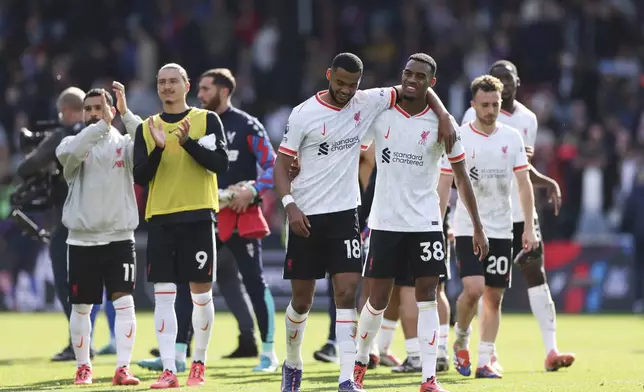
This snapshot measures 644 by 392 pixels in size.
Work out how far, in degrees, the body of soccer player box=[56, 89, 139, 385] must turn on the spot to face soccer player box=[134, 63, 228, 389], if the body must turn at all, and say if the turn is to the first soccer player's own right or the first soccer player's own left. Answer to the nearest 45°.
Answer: approximately 45° to the first soccer player's own left

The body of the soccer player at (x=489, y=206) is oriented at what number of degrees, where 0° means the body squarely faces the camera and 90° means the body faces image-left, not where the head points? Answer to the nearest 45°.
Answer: approximately 0°

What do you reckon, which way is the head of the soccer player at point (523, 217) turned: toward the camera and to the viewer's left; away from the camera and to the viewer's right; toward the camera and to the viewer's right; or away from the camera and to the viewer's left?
toward the camera and to the viewer's left

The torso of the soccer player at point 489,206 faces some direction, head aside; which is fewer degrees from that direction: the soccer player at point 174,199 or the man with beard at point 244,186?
the soccer player

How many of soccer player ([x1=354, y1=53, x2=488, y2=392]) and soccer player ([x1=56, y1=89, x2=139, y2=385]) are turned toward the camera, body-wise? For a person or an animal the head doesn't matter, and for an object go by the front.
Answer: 2

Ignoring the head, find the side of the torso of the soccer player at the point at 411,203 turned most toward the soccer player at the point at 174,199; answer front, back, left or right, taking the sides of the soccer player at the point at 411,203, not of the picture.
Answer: right

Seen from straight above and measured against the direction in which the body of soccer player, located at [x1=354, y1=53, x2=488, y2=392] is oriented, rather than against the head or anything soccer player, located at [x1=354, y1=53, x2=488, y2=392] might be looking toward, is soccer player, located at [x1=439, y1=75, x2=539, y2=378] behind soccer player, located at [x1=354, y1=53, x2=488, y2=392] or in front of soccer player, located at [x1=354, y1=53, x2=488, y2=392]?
behind

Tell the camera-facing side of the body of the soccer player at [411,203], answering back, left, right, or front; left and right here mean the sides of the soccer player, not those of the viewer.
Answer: front

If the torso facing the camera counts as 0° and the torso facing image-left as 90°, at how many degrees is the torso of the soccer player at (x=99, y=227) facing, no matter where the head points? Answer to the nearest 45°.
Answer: approximately 0°

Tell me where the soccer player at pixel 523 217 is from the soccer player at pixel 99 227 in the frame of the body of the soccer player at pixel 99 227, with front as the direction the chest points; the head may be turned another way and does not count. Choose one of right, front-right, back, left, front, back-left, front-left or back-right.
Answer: left

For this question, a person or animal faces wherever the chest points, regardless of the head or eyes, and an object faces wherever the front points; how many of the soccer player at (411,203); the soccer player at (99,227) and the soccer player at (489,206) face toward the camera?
3
